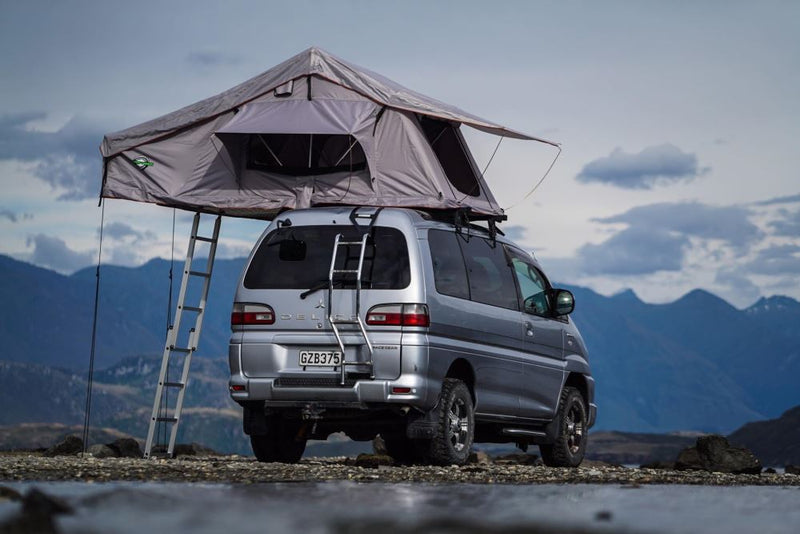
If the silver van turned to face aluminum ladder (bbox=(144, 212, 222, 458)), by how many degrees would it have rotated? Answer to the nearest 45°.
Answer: approximately 90° to its left

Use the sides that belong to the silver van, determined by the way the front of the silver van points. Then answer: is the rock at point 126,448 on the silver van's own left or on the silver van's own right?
on the silver van's own left

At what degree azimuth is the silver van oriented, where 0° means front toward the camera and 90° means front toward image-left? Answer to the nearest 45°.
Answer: approximately 225°

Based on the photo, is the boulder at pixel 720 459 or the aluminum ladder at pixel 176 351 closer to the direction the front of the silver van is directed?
the boulder

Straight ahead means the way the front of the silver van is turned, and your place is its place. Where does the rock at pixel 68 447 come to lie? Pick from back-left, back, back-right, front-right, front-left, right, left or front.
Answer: left

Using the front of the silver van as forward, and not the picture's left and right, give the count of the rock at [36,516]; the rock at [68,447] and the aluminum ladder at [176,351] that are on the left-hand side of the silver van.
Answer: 2

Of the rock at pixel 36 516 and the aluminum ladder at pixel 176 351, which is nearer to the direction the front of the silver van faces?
the aluminum ladder

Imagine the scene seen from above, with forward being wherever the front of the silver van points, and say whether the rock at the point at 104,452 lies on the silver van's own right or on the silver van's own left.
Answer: on the silver van's own left

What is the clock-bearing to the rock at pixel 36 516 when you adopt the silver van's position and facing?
The rock is roughly at 5 o'clock from the silver van.

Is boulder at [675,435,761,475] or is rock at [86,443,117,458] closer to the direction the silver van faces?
the boulder
